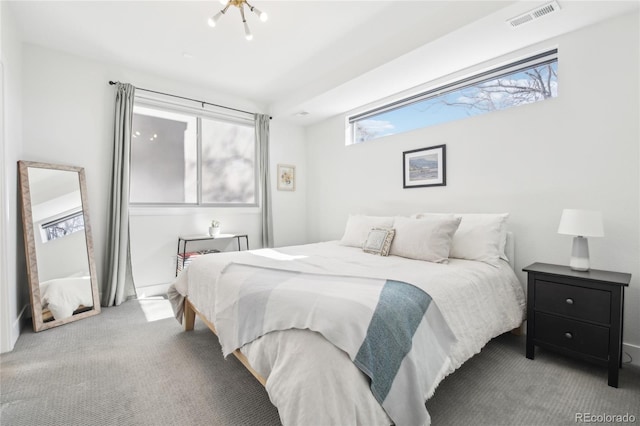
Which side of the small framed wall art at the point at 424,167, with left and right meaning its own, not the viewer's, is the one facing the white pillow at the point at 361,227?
right

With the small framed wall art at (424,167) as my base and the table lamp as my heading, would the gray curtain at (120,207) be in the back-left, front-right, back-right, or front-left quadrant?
back-right

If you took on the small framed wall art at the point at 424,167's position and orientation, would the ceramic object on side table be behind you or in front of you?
in front

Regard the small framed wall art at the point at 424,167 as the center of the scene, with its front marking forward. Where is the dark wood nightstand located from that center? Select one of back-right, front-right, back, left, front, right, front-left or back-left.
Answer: left

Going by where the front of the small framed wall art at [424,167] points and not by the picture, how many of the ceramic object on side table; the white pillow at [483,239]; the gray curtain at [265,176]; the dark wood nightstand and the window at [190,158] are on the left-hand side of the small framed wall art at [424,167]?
2

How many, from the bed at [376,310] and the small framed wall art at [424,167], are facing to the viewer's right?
0

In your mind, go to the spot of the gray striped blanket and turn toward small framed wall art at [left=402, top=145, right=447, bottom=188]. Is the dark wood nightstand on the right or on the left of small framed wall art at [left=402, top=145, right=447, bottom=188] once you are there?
right

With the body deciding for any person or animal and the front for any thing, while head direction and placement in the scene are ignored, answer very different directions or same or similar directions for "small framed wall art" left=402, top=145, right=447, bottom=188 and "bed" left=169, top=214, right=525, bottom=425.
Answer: same or similar directions

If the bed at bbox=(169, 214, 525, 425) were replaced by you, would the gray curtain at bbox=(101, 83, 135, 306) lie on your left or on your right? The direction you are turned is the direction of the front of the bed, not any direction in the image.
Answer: on your right

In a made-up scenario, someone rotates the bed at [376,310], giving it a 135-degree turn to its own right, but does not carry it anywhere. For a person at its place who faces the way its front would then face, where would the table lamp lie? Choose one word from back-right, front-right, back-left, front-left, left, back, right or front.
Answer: right

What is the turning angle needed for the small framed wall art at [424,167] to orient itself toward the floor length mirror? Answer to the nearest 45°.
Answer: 0° — it already faces it

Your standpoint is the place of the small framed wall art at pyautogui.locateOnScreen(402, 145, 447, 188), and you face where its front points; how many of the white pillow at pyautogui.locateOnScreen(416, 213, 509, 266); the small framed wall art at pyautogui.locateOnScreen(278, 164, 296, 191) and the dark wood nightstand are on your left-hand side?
2

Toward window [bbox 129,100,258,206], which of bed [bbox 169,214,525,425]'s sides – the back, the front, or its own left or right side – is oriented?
right

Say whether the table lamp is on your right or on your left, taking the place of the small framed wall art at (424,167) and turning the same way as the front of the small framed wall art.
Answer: on your left

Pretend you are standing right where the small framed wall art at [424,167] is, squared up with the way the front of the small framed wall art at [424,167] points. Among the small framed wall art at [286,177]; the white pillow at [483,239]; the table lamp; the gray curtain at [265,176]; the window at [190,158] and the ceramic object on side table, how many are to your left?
2
